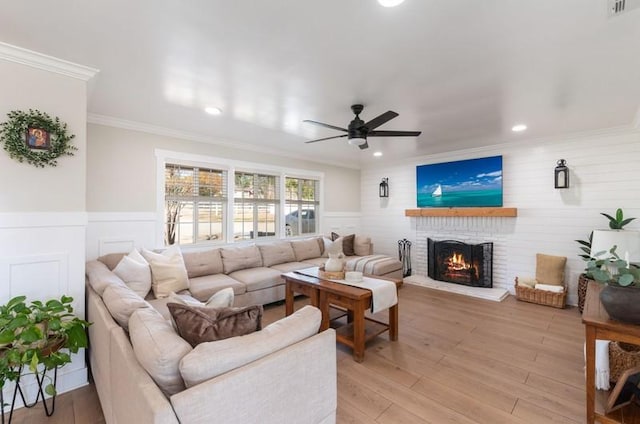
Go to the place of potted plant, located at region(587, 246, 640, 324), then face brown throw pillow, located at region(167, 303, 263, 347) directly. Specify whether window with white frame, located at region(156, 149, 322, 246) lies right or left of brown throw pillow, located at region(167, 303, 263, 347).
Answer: right

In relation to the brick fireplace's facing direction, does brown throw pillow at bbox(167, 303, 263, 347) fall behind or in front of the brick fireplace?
in front

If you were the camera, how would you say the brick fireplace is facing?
facing the viewer and to the left of the viewer

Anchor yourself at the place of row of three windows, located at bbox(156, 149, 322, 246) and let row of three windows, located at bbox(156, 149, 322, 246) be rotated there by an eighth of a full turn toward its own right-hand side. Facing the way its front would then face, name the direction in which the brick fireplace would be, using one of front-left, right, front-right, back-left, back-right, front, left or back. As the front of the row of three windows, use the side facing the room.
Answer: left

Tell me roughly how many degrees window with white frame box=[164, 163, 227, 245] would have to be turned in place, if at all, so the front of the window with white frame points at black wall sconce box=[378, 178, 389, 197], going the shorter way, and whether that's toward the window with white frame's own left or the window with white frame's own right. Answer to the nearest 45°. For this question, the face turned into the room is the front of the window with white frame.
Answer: approximately 45° to the window with white frame's own left

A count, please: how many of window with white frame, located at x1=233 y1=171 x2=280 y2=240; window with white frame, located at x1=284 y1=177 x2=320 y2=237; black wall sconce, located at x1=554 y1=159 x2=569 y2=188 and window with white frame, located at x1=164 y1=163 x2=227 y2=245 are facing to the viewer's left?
0

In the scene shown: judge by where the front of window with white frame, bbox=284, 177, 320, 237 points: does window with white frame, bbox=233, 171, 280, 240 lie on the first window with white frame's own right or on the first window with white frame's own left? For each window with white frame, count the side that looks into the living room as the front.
on the first window with white frame's own right

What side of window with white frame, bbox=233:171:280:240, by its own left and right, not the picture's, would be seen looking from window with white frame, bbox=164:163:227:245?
right

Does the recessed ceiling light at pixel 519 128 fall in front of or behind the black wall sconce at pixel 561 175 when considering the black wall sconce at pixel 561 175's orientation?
in front

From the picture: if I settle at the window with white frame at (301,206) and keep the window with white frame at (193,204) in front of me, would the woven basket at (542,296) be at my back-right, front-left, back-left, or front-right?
back-left

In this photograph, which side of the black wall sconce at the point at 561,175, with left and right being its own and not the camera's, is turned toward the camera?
front

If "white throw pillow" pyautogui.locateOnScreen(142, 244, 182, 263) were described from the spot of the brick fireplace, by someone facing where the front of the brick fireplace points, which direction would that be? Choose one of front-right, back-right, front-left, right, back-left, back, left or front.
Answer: front

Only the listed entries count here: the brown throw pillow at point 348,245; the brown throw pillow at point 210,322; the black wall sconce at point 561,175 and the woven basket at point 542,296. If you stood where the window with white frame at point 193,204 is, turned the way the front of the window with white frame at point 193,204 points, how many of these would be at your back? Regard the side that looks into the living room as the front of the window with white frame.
0

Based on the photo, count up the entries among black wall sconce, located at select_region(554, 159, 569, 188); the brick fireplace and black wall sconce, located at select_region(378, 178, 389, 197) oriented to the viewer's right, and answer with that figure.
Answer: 0

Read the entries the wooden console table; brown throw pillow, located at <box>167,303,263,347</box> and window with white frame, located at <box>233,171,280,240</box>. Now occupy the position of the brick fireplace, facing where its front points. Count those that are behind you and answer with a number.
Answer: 0

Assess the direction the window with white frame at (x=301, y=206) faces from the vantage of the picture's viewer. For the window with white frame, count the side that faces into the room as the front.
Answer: facing the viewer and to the right of the viewer

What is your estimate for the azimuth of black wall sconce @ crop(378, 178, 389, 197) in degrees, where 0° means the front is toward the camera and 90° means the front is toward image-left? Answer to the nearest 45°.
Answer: approximately 45°
